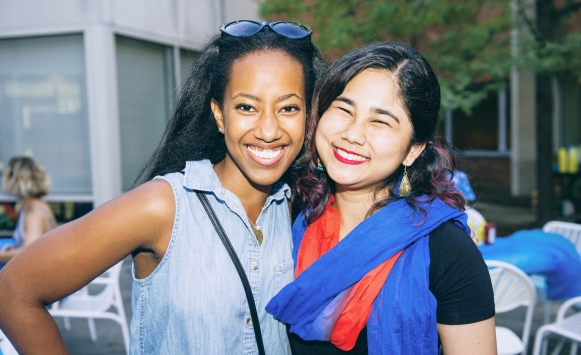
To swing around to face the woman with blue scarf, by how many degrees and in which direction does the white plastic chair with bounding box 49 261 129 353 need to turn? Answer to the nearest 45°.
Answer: approximately 90° to its left

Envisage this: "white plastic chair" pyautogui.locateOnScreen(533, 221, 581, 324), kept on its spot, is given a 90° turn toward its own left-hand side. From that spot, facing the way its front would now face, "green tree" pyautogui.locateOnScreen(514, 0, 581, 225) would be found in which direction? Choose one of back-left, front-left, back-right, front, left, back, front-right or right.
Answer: back-left

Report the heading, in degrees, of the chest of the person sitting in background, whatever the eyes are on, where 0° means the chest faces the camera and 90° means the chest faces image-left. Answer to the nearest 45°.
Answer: approximately 90°

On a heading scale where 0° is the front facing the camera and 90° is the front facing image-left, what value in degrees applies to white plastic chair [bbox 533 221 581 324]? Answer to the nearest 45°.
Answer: approximately 45°
